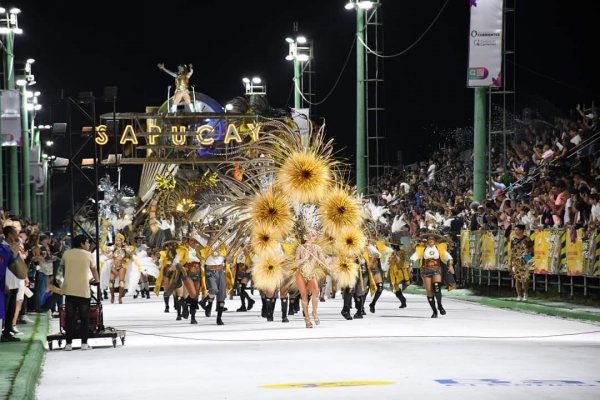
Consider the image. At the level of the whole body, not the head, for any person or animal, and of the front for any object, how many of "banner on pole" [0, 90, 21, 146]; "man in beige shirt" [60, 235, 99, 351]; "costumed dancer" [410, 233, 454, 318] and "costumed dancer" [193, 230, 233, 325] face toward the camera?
3

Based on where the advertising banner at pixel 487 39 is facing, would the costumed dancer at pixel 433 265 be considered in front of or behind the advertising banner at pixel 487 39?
in front

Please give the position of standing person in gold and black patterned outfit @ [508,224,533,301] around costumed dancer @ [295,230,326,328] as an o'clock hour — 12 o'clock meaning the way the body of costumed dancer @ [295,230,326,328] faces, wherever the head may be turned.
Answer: standing person in gold and black patterned outfit @ [508,224,533,301] is roughly at 7 o'clock from costumed dancer @ [295,230,326,328].

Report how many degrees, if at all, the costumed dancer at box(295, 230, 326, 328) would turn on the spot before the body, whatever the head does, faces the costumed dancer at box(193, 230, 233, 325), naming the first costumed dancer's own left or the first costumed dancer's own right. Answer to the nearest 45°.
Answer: approximately 135° to the first costumed dancer's own right

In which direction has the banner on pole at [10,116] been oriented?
toward the camera

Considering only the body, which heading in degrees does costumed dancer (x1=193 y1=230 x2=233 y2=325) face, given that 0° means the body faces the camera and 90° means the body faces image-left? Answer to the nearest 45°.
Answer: approximately 0°

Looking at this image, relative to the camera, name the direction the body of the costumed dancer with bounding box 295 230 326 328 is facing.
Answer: toward the camera

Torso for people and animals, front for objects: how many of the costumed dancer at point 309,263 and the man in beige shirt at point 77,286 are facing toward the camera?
1

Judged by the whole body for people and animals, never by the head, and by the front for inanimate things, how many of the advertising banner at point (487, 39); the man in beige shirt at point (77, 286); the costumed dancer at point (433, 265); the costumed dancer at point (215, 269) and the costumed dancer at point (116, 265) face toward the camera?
4

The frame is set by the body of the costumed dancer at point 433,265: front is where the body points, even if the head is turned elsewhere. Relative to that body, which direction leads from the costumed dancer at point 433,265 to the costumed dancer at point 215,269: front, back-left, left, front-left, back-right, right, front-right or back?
right

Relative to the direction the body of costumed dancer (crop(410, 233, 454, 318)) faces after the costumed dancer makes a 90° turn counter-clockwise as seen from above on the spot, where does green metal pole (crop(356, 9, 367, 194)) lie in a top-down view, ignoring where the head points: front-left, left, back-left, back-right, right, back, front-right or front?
left

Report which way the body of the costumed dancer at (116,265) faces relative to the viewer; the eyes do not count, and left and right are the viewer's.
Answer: facing the viewer

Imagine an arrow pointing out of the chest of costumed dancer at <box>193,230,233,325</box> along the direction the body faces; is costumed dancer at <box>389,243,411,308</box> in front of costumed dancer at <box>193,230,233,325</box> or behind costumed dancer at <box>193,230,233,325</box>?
behind
